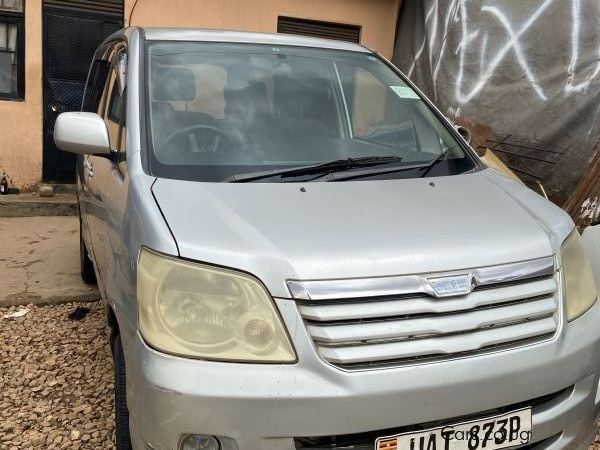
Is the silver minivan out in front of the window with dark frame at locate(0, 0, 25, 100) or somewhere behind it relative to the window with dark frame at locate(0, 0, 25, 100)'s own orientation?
in front

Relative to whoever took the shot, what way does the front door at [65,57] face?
facing the viewer

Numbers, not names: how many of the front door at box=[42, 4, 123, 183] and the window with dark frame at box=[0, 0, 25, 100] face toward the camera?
2

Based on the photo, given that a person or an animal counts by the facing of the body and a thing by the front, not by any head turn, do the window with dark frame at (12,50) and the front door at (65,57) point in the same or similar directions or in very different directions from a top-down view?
same or similar directions

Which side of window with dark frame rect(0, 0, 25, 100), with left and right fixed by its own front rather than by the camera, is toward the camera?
front

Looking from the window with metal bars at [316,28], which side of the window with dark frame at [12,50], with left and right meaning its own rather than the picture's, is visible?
left

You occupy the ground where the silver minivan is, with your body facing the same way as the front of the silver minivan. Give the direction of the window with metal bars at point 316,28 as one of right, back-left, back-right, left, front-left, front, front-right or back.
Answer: back-left

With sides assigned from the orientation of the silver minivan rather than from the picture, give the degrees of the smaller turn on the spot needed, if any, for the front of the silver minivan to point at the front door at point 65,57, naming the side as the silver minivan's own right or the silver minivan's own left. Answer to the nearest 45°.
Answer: approximately 180°

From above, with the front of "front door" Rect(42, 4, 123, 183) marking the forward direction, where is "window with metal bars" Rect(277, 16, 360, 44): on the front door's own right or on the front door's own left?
on the front door's own left
